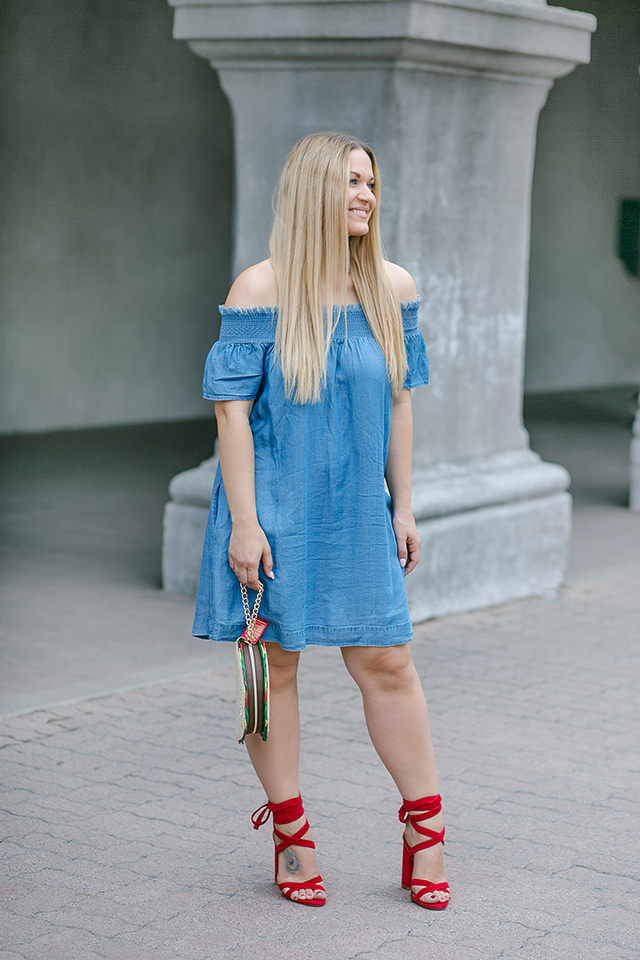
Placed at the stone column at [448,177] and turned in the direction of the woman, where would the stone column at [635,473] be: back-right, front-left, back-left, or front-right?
back-left

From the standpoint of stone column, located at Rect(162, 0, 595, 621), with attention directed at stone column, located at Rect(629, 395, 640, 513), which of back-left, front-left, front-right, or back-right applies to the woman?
back-right

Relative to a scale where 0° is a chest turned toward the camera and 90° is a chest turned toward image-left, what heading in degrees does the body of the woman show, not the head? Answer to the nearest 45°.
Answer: approximately 315°

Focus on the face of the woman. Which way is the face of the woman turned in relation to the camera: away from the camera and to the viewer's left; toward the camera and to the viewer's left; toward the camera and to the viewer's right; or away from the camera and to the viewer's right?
toward the camera and to the viewer's right

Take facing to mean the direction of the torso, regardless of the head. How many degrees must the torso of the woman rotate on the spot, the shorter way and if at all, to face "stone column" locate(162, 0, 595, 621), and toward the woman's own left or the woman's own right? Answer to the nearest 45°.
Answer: approximately 135° to the woman's own left

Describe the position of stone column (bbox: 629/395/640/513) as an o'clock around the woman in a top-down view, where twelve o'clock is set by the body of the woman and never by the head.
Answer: The stone column is roughly at 8 o'clock from the woman.
